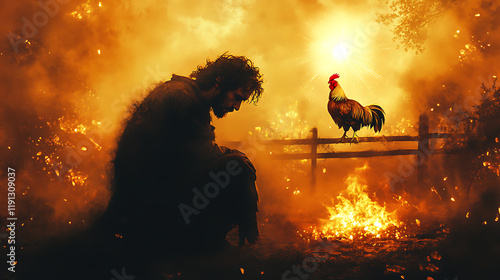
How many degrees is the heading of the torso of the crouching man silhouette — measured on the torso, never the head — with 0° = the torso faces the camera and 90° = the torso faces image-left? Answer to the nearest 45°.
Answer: approximately 270°

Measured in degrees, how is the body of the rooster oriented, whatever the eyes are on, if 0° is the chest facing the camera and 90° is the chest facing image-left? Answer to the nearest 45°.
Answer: approximately 90°
